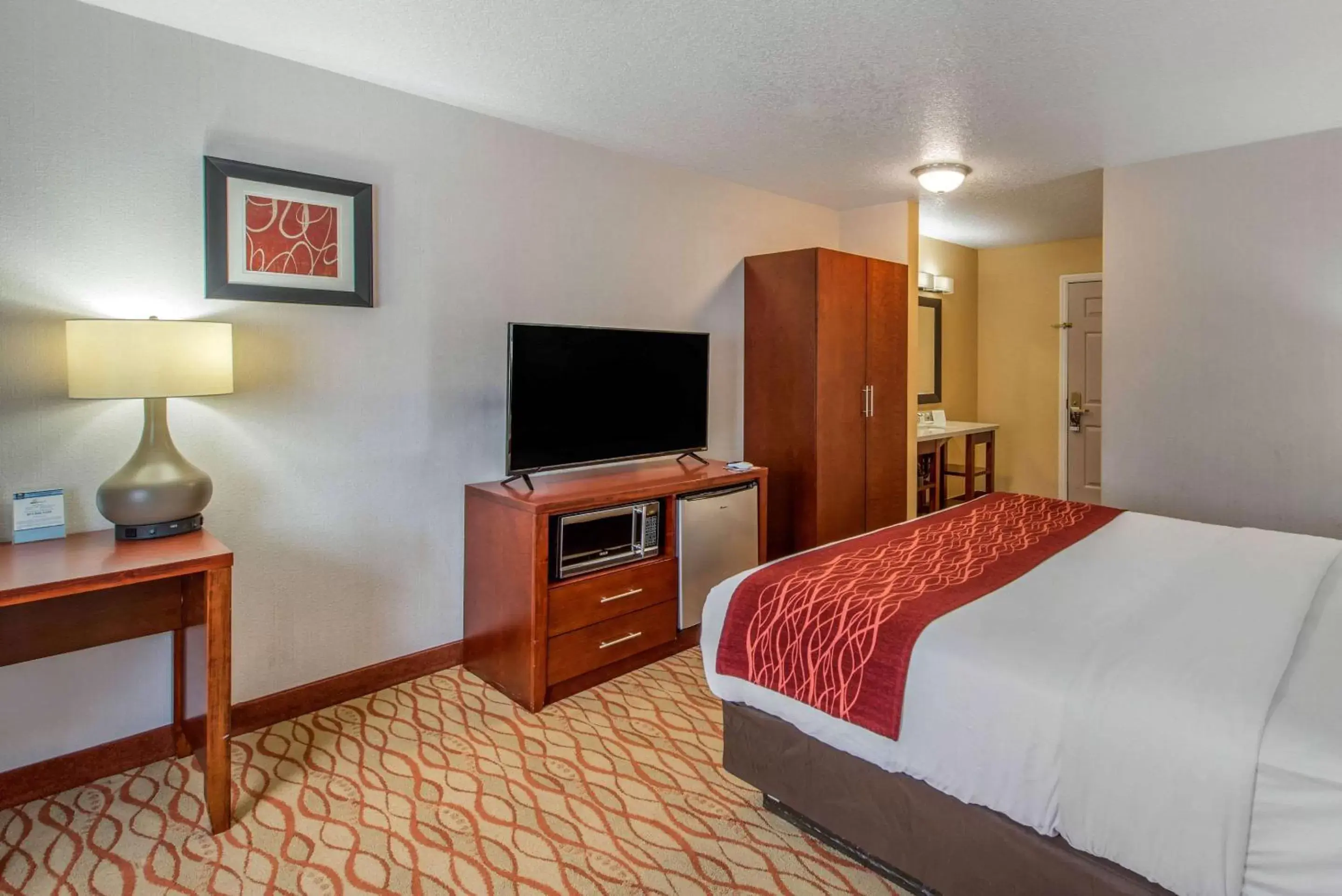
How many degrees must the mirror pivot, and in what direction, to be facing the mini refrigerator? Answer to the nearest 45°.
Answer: approximately 45° to its right

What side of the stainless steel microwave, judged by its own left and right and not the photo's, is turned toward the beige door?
left

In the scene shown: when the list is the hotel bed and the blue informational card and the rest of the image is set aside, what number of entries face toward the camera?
1

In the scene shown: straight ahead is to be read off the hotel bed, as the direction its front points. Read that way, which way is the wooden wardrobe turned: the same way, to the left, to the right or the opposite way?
the opposite way

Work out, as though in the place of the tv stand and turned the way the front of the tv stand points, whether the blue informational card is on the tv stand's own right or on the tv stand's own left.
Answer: on the tv stand's own right

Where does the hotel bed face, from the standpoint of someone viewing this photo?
facing away from the viewer and to the left of the viewer
